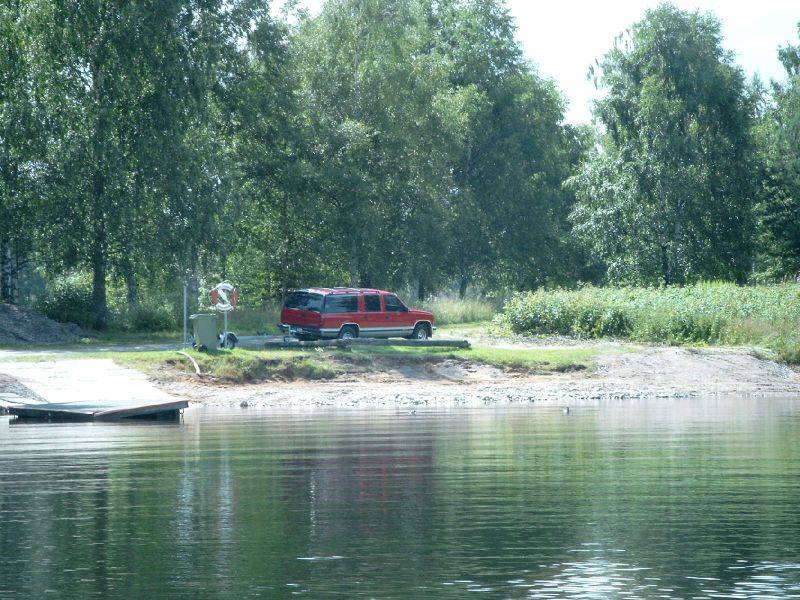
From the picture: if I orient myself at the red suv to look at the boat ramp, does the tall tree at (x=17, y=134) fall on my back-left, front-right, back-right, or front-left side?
front-right

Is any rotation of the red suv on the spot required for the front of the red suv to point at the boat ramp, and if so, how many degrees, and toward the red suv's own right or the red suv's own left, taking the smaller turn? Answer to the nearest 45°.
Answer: approximately 180°

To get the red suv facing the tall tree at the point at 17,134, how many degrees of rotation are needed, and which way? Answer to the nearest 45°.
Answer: approximately 135° to its left

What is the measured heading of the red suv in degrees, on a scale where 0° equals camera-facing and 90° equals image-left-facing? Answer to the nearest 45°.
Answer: approximately 225°

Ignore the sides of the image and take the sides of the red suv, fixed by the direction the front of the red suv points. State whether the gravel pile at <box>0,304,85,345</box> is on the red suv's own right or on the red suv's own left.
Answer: on the red suv's own left

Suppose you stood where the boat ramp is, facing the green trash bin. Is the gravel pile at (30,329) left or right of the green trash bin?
left

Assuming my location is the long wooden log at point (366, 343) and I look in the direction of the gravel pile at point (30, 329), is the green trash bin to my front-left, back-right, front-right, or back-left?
front-left

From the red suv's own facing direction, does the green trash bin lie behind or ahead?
behind

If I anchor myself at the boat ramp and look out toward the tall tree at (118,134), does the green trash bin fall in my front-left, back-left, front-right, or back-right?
front-right
